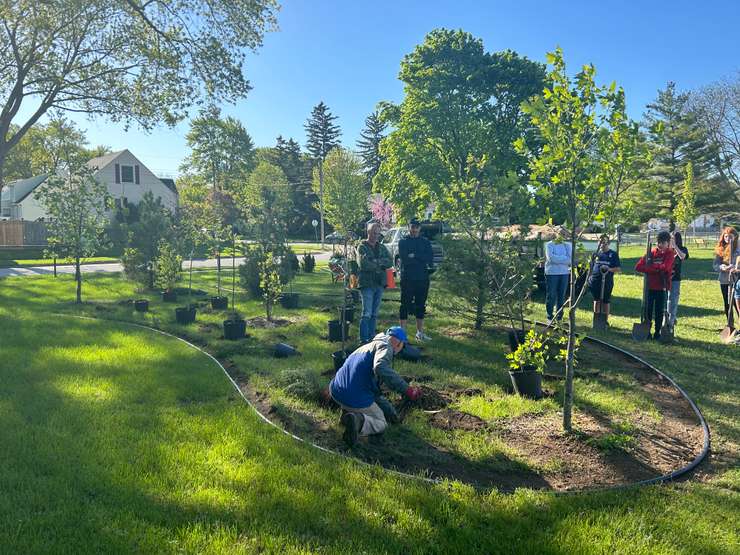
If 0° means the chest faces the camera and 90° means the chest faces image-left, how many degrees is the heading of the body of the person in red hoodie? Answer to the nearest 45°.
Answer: approximately 45°

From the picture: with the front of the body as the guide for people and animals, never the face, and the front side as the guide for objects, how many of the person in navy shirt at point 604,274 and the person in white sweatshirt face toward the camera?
2

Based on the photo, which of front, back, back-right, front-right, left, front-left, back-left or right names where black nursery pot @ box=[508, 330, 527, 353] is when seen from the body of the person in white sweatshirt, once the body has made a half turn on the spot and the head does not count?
back

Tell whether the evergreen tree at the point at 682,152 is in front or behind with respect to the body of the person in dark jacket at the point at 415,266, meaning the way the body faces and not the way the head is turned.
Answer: behind

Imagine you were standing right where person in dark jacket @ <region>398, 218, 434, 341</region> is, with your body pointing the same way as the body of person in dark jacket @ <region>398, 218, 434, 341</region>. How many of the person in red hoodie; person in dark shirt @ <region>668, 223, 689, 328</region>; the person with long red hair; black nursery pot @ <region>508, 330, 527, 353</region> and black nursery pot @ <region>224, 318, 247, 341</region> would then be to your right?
1

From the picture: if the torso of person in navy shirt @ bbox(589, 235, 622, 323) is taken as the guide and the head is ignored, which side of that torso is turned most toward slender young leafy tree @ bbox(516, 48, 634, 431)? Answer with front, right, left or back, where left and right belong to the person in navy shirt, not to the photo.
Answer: front

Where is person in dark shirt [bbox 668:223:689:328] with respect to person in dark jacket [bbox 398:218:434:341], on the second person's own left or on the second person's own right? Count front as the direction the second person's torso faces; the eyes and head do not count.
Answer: on the second person's own left

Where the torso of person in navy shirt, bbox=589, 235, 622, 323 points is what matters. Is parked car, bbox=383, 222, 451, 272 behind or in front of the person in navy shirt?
behind

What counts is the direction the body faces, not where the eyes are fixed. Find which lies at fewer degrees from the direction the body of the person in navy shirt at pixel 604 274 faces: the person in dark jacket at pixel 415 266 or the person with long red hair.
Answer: the person in dark jacket

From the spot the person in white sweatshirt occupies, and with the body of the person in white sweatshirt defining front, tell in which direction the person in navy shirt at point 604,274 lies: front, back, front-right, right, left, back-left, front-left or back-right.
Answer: back-left

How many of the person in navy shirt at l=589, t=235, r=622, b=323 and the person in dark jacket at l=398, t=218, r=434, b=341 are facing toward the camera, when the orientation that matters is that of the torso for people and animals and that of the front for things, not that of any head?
2

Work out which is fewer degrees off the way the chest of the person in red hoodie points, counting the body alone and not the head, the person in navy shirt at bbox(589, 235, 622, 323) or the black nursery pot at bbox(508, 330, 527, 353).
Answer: the black nursery pot

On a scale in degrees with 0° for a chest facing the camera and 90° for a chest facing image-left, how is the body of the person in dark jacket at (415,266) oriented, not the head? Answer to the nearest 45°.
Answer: approximately 0°

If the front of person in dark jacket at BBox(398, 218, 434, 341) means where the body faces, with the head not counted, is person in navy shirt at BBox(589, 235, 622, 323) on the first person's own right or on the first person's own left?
on the first person's own left

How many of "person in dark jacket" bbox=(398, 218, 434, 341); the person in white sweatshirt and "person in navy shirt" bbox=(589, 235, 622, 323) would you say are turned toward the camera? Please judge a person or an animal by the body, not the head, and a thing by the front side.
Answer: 3

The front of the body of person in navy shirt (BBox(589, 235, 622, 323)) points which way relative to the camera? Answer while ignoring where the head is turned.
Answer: toward the camera

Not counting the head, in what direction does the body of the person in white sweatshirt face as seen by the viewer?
toward the camera
